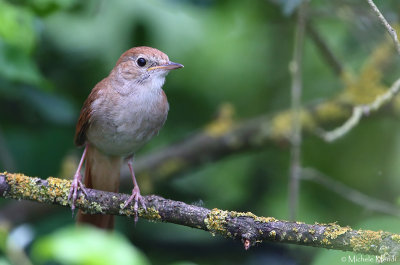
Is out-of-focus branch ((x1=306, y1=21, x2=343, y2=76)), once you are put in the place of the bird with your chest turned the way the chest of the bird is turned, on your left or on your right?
on your left

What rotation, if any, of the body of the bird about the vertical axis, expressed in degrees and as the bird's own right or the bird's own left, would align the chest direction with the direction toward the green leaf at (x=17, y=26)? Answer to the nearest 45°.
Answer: approximately 135° to the bird's own right

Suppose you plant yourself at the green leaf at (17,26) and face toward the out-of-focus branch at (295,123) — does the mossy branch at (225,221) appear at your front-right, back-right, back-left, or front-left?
front-right
